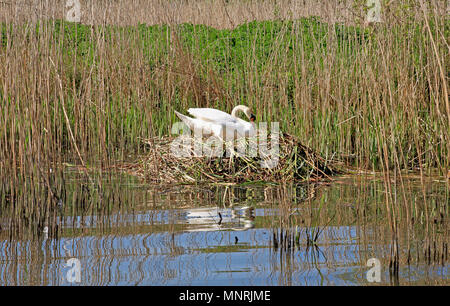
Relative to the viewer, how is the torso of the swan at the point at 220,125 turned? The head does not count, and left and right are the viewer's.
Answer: facing to the right of the viewer
